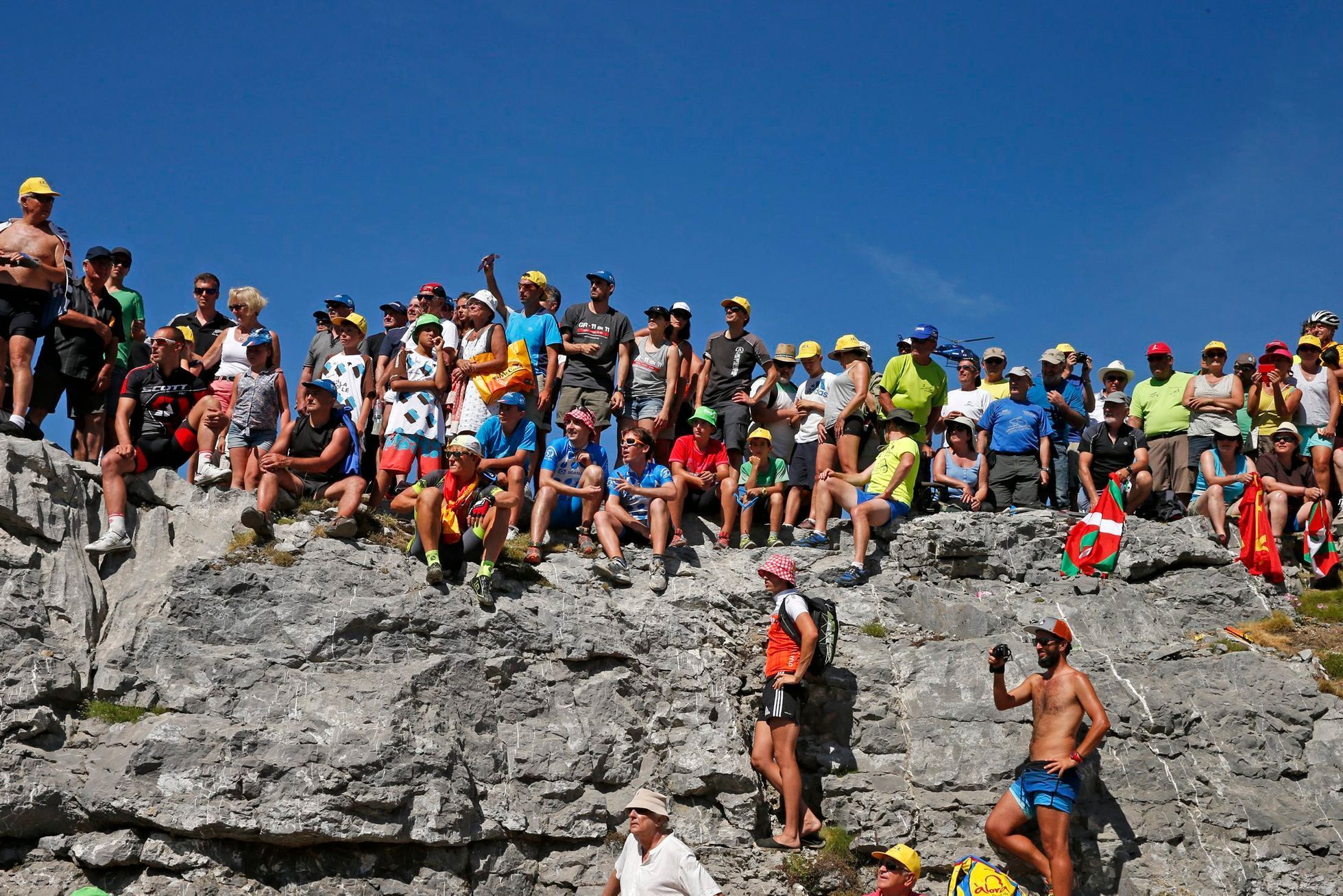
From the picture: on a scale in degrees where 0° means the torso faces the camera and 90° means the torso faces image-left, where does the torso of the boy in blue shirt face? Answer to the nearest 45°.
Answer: approximately 0°

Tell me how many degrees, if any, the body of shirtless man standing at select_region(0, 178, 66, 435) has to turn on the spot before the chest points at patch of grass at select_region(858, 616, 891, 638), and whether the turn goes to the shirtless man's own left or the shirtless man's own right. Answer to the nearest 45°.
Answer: approximately 135° to the shirtless man's own left

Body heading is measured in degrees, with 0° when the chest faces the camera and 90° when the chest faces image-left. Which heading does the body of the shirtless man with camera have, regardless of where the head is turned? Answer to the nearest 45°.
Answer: approximately 45°

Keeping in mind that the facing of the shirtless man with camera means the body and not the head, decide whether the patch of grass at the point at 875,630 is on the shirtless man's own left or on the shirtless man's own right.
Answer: on the shirtless man's own right

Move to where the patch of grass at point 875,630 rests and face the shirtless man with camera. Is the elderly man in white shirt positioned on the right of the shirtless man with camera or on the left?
right

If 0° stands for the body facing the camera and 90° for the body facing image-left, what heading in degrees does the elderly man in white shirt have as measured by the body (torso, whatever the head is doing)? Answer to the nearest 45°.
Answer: approximately 45°

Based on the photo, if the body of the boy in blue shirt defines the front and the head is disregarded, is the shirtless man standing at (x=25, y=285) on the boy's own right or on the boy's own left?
on the boy's own right

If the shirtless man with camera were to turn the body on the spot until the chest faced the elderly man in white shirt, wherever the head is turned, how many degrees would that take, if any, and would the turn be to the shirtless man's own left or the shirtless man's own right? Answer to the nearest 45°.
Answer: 0° — they already face them

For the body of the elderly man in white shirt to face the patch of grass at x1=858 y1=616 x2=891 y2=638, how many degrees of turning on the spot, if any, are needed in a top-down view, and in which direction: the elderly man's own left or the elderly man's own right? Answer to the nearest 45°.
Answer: approximately 180°

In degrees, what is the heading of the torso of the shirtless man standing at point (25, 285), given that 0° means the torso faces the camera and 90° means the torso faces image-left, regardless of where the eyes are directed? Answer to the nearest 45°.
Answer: approximately 45°

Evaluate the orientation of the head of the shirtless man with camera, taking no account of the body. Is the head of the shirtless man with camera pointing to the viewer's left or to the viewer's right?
to the viewer's left
